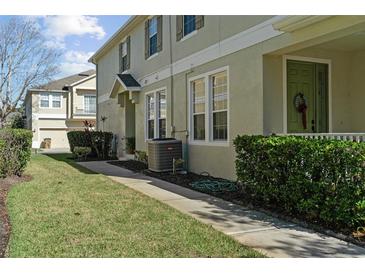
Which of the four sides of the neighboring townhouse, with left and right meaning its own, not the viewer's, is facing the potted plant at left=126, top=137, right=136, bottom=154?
front

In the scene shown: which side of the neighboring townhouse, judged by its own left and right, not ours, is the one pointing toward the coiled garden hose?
front

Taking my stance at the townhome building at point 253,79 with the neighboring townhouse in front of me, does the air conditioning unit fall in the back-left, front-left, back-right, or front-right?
front-left

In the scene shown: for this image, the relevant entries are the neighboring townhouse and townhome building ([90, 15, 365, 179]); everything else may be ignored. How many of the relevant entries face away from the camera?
0

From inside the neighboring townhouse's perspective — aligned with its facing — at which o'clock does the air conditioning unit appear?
The air conditioning unit is roughly at 12 o'clock from the neighboring townhouse.

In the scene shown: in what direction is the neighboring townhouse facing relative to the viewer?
toward the camera

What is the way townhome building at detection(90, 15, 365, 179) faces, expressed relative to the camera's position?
facing the viewer and to the left of the viewer

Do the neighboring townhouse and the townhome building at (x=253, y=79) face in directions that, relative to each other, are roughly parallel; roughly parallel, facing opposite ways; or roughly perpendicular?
roughly perpendicular

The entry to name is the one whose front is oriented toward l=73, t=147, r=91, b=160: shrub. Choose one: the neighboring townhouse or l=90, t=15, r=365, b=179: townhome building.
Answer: the neighboring townhouse

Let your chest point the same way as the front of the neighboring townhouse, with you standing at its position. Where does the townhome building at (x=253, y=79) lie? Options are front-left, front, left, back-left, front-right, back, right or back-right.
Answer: front

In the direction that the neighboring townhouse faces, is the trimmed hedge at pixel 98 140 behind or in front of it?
in front

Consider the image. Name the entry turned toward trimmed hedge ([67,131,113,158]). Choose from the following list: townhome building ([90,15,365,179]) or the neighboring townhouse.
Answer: the neighboring townhouse
